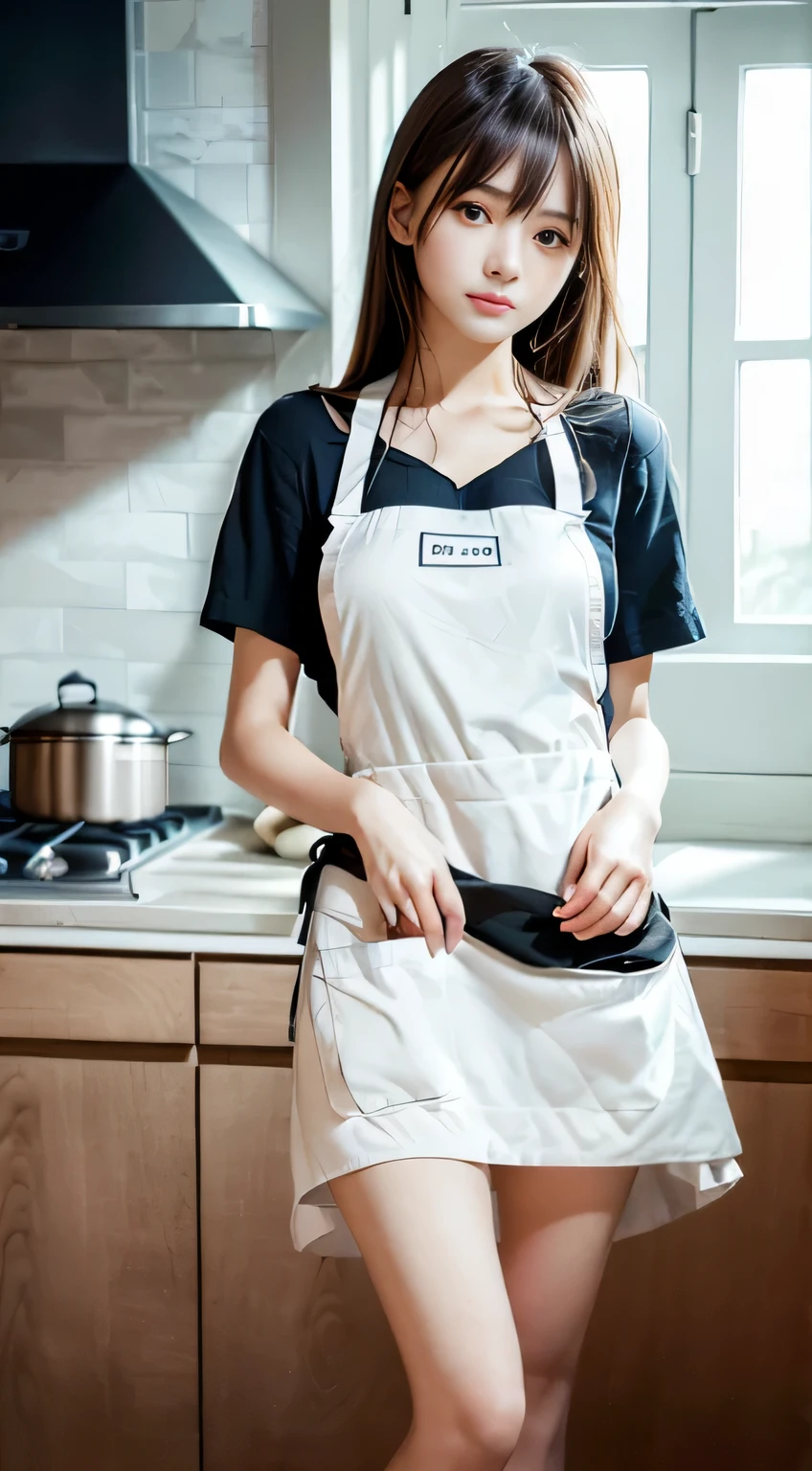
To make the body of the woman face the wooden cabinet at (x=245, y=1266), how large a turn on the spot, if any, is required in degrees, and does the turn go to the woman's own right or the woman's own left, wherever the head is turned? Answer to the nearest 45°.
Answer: approximately 135° to the woman's own right

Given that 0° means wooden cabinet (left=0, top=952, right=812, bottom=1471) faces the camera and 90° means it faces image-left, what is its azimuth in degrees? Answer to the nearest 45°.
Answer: approximately 0°

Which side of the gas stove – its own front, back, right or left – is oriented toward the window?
left

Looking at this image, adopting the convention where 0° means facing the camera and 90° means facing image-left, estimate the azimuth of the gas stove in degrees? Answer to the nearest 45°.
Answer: approximately 0°

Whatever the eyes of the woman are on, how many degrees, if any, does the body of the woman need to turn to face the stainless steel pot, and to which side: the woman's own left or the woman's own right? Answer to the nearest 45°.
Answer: approximately 135° to the woman's own right
